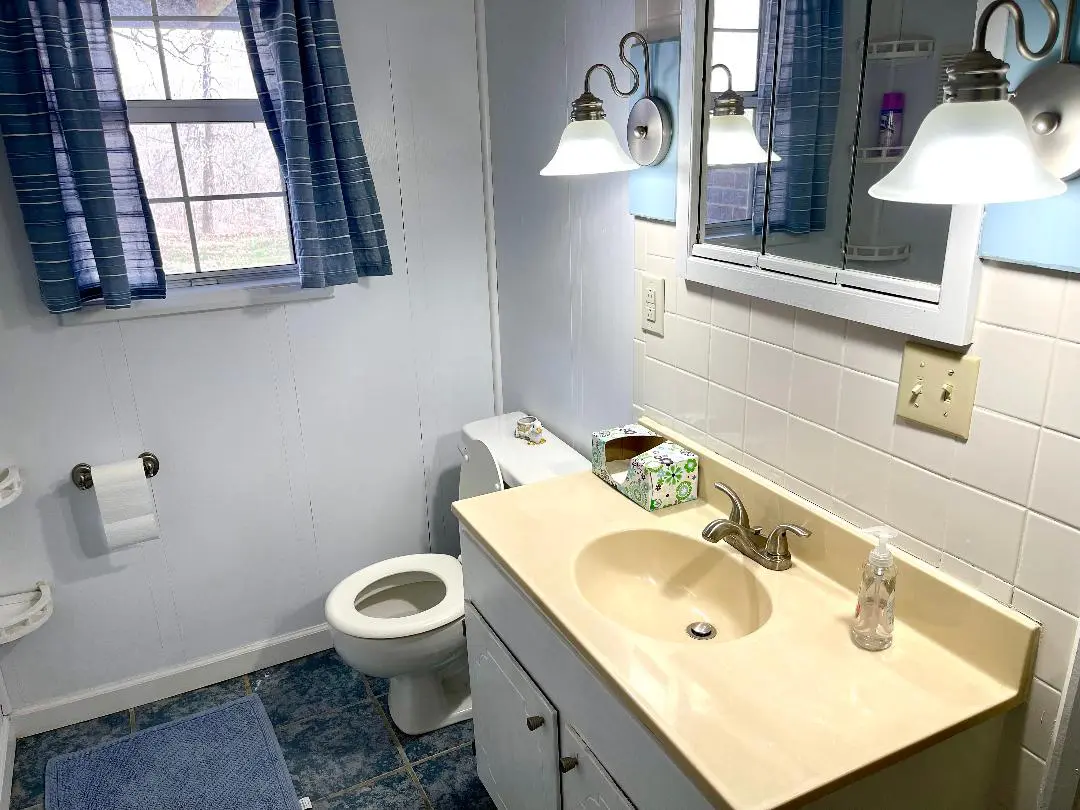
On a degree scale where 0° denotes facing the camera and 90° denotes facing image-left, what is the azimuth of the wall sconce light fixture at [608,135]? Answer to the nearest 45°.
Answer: approximately 45°

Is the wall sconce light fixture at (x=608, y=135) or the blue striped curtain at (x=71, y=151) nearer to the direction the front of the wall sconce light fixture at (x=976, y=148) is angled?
the blue striped curtain

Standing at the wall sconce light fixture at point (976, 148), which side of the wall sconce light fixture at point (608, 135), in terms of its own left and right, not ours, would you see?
left

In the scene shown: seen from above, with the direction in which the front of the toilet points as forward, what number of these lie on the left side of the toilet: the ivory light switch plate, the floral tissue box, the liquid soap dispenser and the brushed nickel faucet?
4

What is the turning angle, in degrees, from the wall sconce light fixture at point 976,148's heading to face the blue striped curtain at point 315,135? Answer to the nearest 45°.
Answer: approximately 90° to its right

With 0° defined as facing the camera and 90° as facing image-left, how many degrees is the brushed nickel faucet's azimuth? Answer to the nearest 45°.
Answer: approximately 45°

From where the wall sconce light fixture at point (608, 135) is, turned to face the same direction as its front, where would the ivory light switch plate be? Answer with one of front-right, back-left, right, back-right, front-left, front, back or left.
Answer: left
